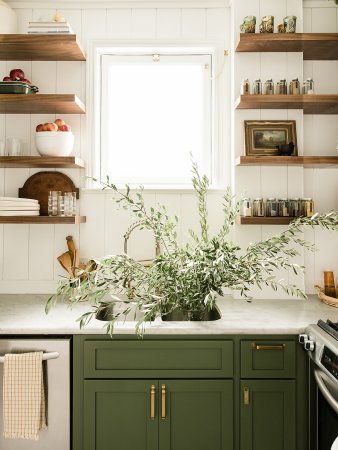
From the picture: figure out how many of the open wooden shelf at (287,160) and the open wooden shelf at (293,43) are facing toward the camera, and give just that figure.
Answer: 2

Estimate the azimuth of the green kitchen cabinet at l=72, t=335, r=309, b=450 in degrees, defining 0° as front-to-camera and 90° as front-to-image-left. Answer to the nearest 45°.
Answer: approximately 0°

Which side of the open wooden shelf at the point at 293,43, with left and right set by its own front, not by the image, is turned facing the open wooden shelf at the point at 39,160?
right
